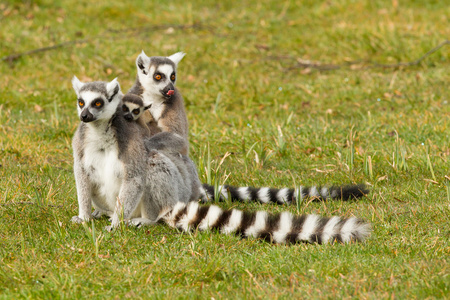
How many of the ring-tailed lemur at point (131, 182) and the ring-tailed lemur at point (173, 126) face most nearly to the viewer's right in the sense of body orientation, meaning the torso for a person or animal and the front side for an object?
0

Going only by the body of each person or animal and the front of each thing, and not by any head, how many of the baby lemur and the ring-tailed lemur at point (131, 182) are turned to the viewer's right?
0

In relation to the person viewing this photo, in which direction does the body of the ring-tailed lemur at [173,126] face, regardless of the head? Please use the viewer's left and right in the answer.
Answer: facing the viewer and to the left of the viewer
